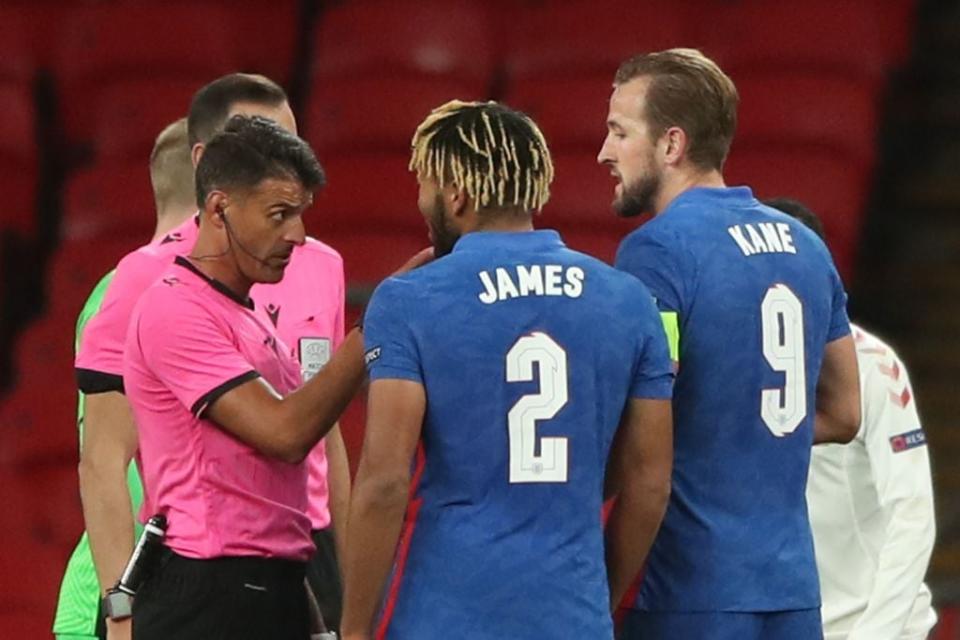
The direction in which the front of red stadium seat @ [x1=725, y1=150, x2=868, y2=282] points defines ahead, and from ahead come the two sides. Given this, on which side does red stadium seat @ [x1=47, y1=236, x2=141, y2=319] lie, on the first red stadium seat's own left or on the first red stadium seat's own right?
on the first red stadium seat's own right

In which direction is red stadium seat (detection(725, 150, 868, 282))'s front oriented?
toward the camera

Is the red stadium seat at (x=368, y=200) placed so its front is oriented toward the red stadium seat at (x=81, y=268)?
no

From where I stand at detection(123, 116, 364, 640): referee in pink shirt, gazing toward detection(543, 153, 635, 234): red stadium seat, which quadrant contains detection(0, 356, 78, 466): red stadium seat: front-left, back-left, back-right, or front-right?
front-left

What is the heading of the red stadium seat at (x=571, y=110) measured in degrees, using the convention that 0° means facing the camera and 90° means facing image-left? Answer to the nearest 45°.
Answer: approximately 0°

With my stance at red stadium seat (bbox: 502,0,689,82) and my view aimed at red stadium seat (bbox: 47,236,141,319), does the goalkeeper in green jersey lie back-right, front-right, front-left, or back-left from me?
front-left

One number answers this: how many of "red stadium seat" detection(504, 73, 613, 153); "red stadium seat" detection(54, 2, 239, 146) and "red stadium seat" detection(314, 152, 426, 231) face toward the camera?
3

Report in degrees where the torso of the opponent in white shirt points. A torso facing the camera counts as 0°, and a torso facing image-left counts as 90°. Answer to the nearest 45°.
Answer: approximately 45°

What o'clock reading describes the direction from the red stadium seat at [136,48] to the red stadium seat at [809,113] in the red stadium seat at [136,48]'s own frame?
the red stadium seat at [809,113] is roughly at 10 o'clock from the red stadium seat at [136,48].

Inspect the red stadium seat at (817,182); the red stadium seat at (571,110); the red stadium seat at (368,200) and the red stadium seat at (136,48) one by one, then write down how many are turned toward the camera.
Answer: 4

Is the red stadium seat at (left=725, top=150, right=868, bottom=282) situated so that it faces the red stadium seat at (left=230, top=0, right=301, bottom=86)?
no

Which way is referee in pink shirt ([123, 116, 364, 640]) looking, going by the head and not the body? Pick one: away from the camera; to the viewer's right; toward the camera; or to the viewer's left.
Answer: to the viewer's right

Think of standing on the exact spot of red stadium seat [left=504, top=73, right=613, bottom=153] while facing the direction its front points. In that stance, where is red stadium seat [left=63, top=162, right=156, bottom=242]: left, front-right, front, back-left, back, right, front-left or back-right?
right

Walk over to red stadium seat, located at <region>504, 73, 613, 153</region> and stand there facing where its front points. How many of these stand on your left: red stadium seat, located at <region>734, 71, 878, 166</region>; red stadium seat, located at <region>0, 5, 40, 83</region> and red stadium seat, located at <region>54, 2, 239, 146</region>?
1

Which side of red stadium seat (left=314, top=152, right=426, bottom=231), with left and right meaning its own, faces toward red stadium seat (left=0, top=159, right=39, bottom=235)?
right
